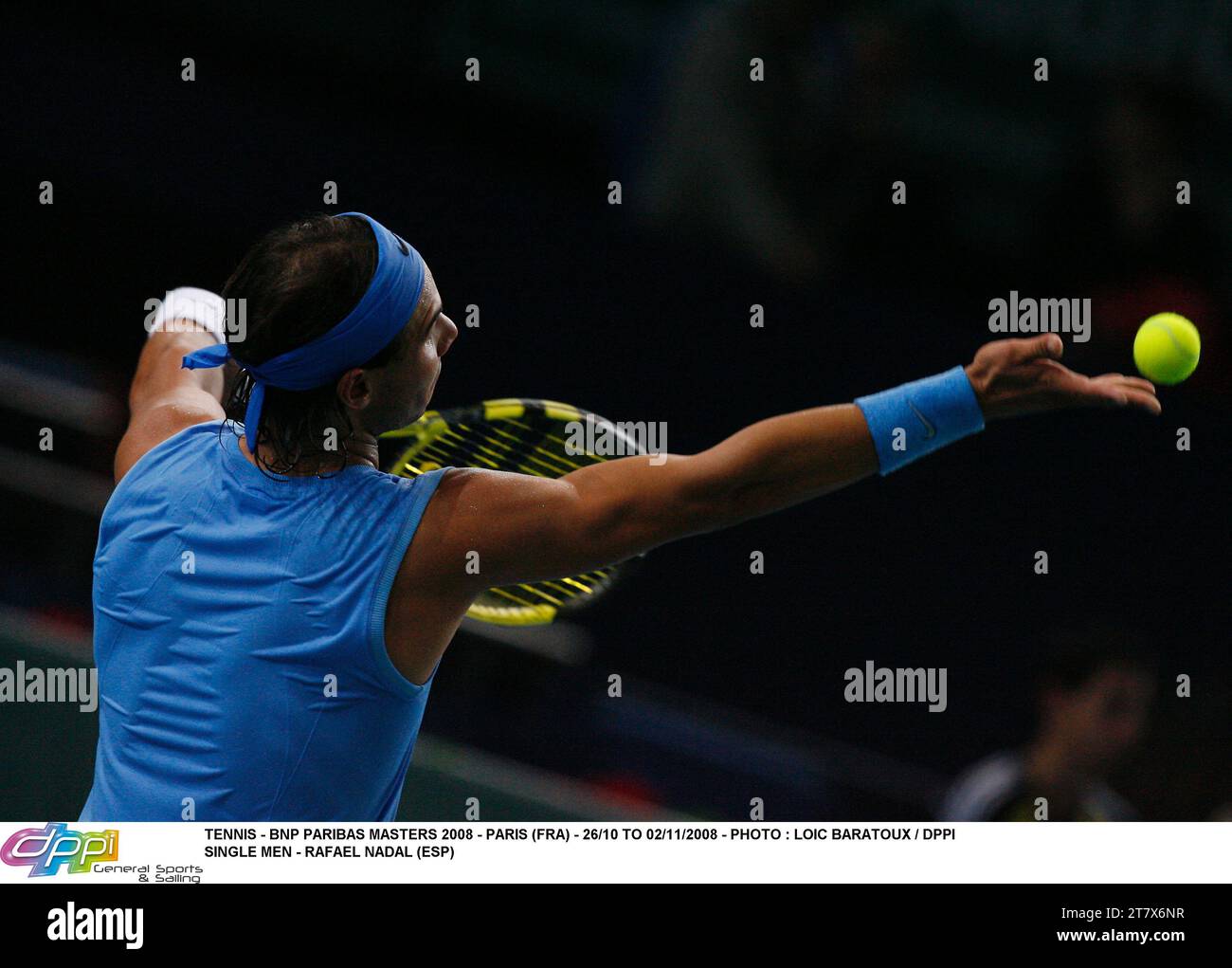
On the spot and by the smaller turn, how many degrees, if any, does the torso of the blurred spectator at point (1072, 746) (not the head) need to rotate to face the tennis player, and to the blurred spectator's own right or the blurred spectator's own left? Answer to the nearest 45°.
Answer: approximately 45° to the blurred spectator's own right

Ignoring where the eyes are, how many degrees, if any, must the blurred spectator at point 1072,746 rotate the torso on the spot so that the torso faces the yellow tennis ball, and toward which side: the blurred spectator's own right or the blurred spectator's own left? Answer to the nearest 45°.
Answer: approximately 45° to the blurred spectator's own right

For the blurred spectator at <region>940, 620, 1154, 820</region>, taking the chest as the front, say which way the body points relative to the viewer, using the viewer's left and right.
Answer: facing the viewer and to the right of the viewer
